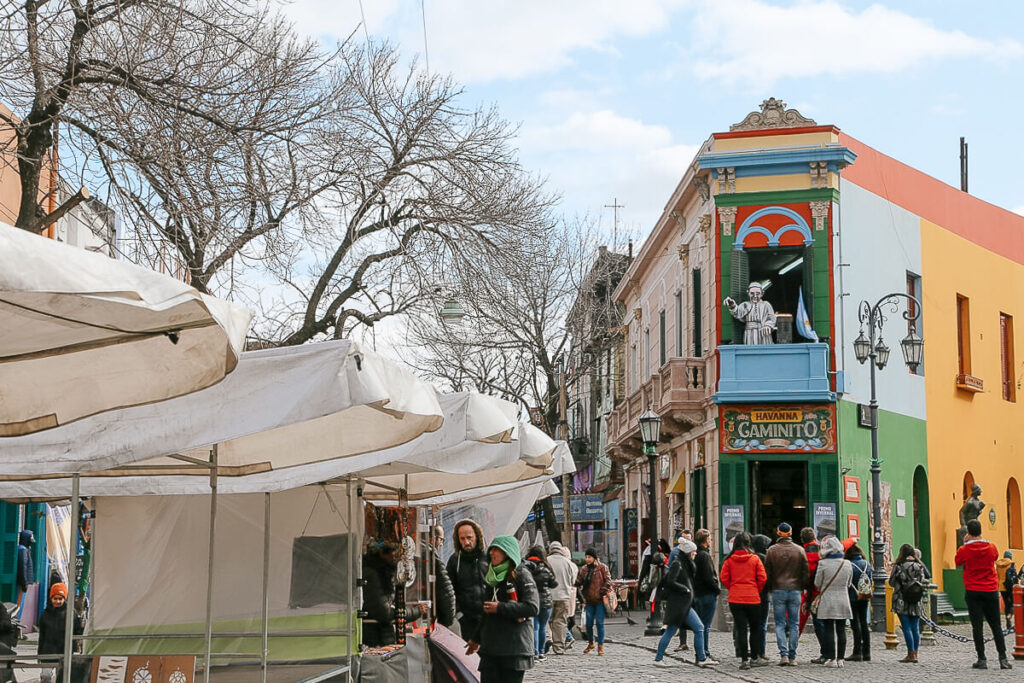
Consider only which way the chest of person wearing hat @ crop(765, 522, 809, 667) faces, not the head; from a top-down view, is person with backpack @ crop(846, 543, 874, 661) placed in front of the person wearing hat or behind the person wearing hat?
in front

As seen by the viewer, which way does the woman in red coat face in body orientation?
away from the camera

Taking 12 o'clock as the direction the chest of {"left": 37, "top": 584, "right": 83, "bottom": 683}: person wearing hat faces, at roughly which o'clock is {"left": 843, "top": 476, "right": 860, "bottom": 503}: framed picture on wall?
The framed picture on wall is roughly at 8 o'clock from the person wearing hat.

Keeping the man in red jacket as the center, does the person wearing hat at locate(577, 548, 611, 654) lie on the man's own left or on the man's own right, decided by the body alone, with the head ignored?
on the man's own left

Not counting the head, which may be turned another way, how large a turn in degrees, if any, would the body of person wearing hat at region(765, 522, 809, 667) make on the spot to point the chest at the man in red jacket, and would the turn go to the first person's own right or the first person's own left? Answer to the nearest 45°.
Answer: approximately 90° to the first person's own right

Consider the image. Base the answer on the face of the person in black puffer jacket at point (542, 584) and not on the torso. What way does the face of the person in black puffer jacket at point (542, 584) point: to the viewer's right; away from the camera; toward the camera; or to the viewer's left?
away from the camera

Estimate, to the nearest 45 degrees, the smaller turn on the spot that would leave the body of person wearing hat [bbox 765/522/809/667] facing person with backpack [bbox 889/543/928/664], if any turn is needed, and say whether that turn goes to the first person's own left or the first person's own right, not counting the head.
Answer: approximately 45° to the first person's own right

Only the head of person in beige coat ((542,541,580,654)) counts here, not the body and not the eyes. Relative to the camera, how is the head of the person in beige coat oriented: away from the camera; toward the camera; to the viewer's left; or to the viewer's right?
away from the camera

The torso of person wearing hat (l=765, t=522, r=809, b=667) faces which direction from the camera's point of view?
away from the camera

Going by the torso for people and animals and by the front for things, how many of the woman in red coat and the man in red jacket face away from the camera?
2

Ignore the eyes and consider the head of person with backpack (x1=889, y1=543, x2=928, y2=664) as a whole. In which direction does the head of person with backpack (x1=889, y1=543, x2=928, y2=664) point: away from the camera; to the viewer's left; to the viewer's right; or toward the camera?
away from the camera

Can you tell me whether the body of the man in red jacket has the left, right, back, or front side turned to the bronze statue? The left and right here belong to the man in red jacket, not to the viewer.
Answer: front

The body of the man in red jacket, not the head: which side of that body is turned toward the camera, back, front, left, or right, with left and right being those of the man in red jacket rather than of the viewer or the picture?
back

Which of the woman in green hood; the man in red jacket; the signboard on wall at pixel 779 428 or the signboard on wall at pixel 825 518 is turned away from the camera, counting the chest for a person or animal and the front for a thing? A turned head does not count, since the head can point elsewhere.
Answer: the man in red jacket
